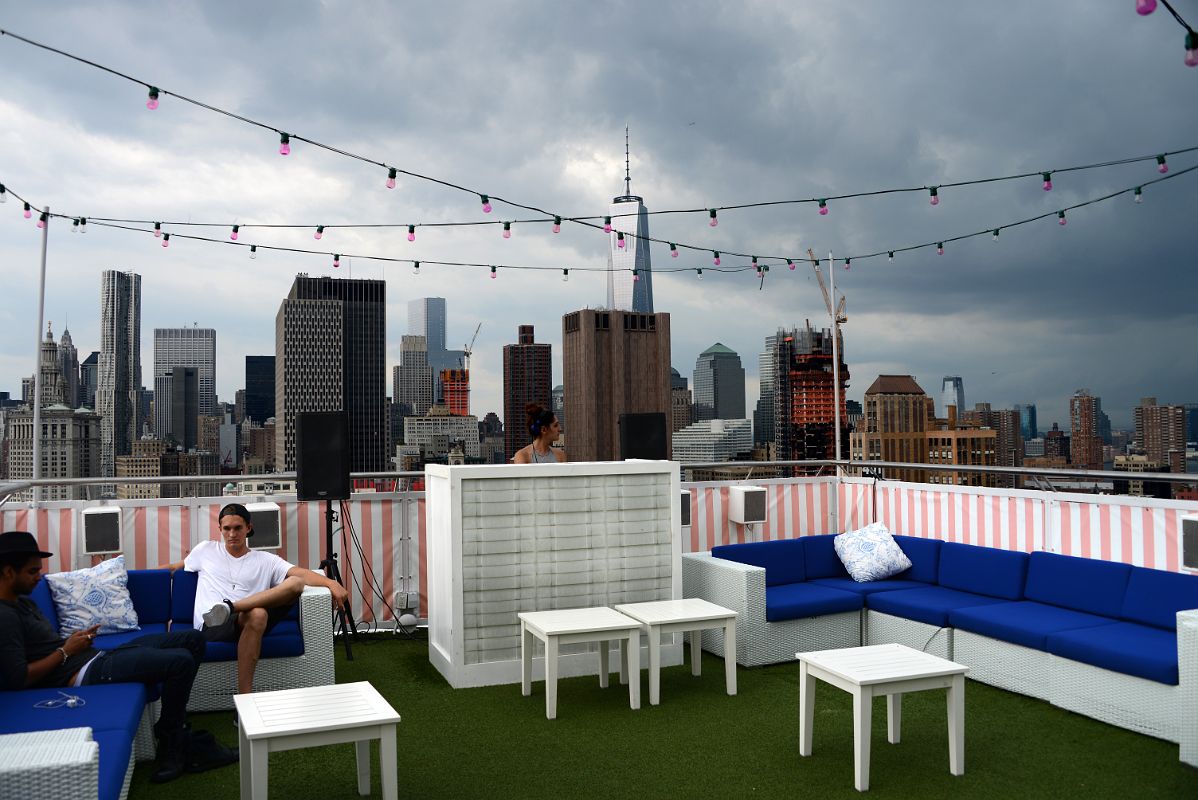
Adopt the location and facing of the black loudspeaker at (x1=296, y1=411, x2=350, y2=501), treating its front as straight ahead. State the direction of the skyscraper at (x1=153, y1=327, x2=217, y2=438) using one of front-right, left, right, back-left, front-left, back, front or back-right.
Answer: back

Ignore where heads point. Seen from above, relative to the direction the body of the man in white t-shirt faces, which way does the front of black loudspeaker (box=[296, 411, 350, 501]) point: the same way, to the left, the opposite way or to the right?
the same way

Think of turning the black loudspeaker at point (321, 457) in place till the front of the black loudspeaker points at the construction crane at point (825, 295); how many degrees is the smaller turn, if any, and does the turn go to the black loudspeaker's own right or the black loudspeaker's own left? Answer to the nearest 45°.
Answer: approximately 135° to the black loudspeaker's own left

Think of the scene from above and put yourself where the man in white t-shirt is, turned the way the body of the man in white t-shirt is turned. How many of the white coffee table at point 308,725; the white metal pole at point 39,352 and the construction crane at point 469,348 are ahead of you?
1

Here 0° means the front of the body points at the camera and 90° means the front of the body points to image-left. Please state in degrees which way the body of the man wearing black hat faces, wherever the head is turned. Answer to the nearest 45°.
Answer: approximately 270°

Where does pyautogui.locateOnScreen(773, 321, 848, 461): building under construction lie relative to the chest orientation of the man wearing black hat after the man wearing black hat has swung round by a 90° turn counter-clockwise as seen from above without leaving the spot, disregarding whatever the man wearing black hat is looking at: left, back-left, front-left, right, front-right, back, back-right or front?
front-right

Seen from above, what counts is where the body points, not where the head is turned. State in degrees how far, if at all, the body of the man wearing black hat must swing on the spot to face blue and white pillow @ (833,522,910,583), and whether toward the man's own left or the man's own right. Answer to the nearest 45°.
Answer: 0° — they already face it

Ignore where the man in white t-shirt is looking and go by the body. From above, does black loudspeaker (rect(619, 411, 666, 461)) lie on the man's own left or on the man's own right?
on the man's own left

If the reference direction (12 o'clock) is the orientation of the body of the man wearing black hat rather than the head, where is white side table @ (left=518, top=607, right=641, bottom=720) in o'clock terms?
The white side table is roughly at 12 o'clock from the man wearing black hat.

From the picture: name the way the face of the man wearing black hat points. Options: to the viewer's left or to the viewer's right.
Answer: to the viewer's right

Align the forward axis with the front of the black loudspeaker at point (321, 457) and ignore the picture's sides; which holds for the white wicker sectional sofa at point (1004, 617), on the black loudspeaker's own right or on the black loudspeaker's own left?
on the black loudspeaker's own left

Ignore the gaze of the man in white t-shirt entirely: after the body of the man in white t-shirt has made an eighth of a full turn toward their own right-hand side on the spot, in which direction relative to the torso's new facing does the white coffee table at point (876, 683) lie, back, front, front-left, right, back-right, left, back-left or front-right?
left

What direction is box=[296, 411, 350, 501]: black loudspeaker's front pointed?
toward the camera

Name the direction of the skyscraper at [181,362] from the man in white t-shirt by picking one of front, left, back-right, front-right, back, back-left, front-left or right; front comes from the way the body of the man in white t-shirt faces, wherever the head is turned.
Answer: back

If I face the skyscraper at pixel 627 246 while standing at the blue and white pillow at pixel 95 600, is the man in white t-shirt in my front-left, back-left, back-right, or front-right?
front-right
